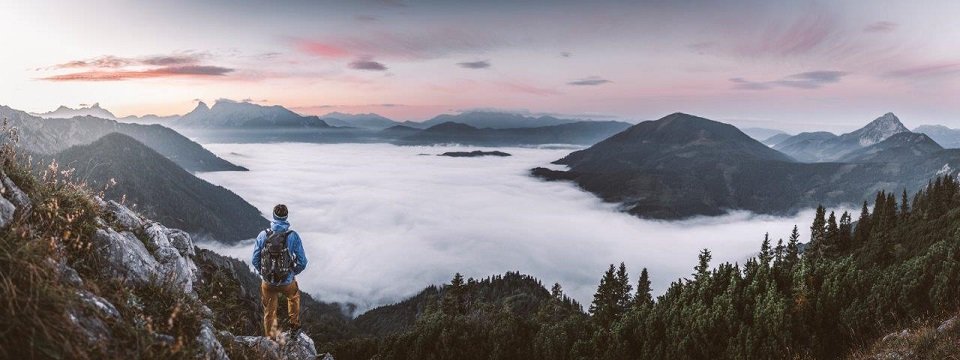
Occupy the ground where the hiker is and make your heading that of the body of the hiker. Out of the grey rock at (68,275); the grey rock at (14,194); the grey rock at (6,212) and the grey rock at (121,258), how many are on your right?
0

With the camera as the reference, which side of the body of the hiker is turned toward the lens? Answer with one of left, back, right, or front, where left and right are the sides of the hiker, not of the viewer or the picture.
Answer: back

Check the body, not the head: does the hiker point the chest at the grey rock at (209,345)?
no

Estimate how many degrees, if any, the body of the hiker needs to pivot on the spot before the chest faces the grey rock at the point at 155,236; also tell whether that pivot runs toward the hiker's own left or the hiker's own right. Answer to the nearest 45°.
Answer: approximately 45° to the hiker's own left

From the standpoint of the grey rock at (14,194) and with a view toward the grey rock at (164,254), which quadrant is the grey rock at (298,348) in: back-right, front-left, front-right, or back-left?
front-right

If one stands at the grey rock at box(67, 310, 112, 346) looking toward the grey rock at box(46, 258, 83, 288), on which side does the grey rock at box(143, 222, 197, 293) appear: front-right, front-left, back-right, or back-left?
front-right

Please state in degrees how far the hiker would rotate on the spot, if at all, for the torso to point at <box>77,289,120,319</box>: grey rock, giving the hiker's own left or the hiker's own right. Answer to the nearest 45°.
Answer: approximately 135° to the hiker's own left
